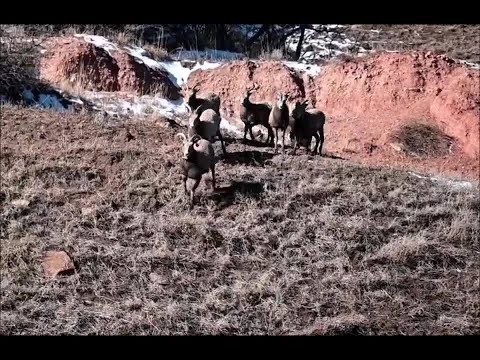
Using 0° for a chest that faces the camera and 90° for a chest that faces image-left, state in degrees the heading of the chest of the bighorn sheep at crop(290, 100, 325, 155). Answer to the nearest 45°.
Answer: approximately 45°

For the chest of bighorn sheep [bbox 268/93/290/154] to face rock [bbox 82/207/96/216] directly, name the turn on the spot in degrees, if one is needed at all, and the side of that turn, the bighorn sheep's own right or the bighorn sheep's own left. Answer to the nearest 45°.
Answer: approximately 45° to the bighorn sheep's own right

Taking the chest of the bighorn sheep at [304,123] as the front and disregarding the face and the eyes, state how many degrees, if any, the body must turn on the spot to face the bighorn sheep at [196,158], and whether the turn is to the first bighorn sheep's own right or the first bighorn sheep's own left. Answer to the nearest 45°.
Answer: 0° — it already faces it
